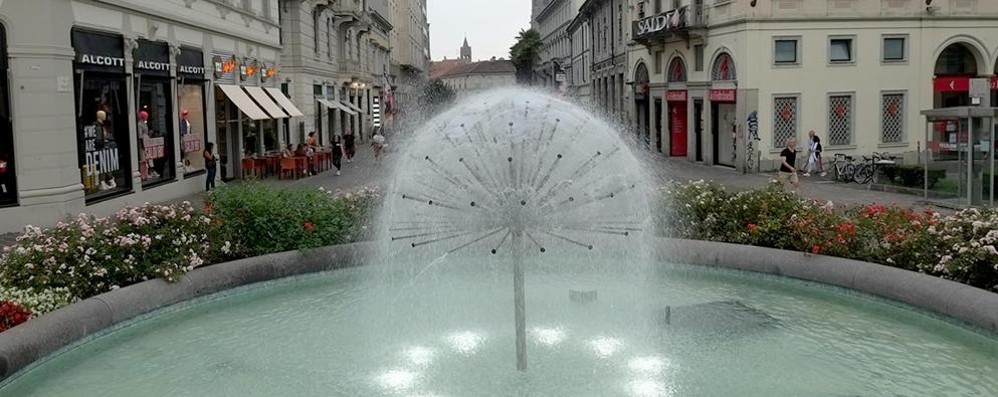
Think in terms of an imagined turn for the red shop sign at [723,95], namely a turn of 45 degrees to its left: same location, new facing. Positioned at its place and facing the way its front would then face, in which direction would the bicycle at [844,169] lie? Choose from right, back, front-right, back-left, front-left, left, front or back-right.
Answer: front-left

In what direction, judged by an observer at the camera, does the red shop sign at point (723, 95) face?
facing the viewer and to the left of the viewer

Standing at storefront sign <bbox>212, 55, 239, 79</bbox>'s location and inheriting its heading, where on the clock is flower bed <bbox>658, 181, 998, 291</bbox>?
The flower bed is roughly at 1 o'clock from the storefront sign.

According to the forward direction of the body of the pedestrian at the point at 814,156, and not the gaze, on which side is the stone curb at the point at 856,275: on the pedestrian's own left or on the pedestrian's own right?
on the pedestrian's own left

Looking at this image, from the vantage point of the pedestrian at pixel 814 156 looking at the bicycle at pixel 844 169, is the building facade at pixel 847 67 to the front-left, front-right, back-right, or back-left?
back-left

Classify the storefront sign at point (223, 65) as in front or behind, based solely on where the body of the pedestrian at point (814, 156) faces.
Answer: in front
